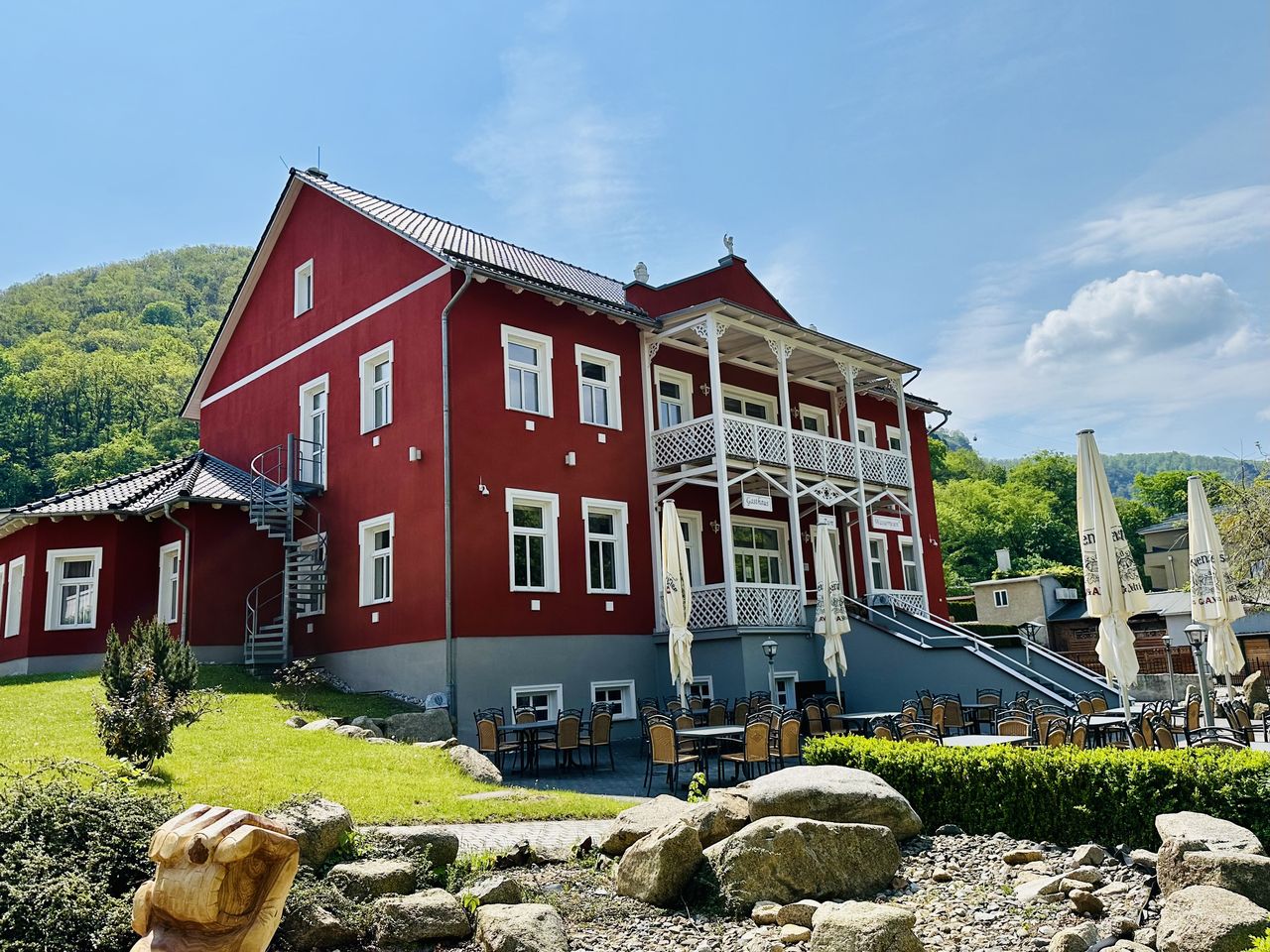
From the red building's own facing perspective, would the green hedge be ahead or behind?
ahead

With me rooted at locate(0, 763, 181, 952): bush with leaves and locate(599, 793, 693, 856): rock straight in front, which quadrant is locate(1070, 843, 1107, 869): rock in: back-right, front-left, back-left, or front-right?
front-right

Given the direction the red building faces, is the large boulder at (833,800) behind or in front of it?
in front

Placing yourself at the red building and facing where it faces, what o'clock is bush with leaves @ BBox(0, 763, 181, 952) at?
The bush with leaves is roughly at 2 o'clock from the red building.

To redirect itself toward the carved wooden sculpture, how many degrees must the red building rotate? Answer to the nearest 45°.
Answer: approximately 45° to its right

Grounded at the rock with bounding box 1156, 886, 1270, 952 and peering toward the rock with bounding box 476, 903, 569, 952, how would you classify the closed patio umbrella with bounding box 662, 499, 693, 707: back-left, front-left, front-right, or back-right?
front-right

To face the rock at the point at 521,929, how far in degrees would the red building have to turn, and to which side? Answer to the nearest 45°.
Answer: approximately 45° to its right

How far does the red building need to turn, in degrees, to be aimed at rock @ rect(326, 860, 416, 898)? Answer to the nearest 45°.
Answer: approximately 45° to its right

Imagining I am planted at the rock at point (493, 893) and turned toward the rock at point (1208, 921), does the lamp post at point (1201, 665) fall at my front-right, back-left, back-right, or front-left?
front-left

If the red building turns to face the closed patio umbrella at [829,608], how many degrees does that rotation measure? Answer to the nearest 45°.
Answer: approximately 45° to its left

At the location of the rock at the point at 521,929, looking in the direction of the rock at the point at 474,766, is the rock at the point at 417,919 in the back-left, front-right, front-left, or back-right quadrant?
front-left

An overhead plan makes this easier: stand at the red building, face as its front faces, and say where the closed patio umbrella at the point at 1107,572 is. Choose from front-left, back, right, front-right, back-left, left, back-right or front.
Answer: front

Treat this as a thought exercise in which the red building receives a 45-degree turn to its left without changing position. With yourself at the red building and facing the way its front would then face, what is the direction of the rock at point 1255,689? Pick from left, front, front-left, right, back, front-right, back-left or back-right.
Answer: front

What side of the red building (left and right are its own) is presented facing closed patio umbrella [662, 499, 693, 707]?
front
